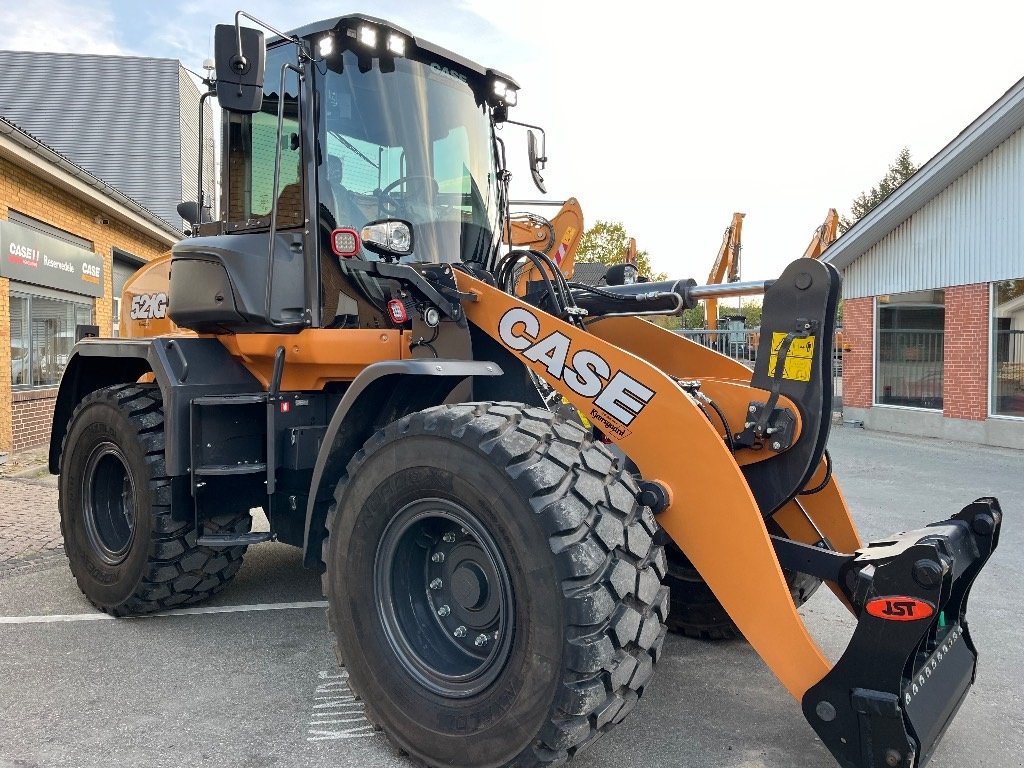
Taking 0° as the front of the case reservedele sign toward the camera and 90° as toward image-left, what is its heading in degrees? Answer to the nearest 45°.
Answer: approximately 315°

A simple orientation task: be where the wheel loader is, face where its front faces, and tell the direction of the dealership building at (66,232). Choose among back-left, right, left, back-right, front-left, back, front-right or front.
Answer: back

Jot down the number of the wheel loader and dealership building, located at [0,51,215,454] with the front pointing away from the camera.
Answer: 0

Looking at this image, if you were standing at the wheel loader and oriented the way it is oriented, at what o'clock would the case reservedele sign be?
The case reservedele sign is roughly at 6 o'clock from the wheel loader.

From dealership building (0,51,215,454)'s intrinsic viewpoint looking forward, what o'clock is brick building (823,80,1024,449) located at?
The brick building is roughly at 11 o'clock from the dealership building.

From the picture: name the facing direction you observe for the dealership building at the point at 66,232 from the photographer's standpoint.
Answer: facing the viewer and to the right of the viewer

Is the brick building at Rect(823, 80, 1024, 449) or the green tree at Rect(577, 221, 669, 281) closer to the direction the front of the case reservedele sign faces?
the brick building

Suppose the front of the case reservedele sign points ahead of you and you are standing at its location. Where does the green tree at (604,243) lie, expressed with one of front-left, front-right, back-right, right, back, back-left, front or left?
left

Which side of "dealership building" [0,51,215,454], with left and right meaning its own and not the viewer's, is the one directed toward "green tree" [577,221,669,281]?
left

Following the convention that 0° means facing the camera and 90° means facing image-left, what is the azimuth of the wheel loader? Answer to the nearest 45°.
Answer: approximately 315°

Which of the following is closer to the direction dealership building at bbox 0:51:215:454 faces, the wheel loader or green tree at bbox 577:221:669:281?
the wheel loader

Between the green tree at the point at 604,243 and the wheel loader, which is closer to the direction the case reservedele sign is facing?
the wheel loader
